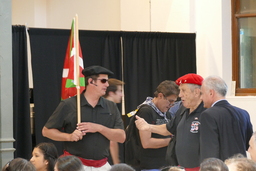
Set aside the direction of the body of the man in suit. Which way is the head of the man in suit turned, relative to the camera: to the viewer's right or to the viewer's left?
to the viewer's left

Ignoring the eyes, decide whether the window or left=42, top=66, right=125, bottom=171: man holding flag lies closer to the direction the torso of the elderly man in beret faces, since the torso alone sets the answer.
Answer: the man holding flag

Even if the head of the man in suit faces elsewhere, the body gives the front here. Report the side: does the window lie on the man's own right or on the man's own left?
on the man's own right

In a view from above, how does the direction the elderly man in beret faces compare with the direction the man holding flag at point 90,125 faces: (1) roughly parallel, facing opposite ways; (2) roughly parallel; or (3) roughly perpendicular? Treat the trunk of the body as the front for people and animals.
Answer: roughly perpendicular

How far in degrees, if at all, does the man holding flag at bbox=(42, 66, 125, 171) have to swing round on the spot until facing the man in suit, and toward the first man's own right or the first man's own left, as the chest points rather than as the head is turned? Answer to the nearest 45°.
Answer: approximately 45° to the first man's own left

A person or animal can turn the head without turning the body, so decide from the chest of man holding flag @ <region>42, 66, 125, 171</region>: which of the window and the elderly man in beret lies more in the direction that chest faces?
the elderly man in beret

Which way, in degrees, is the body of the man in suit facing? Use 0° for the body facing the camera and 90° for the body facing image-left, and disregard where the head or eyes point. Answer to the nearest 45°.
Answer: approximately 135°

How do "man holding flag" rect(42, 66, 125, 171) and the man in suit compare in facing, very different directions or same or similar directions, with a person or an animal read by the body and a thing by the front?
very different directions
